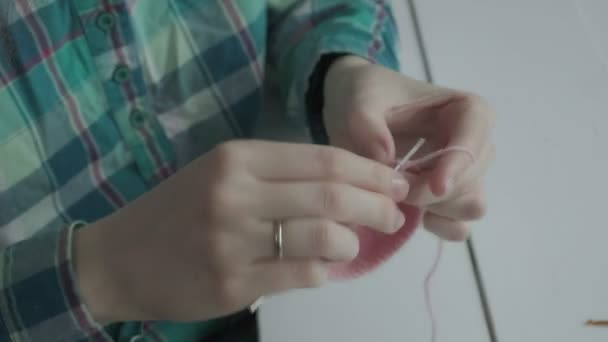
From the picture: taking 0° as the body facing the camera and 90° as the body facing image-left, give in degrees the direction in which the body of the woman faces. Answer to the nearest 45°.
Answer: approximately 315°
